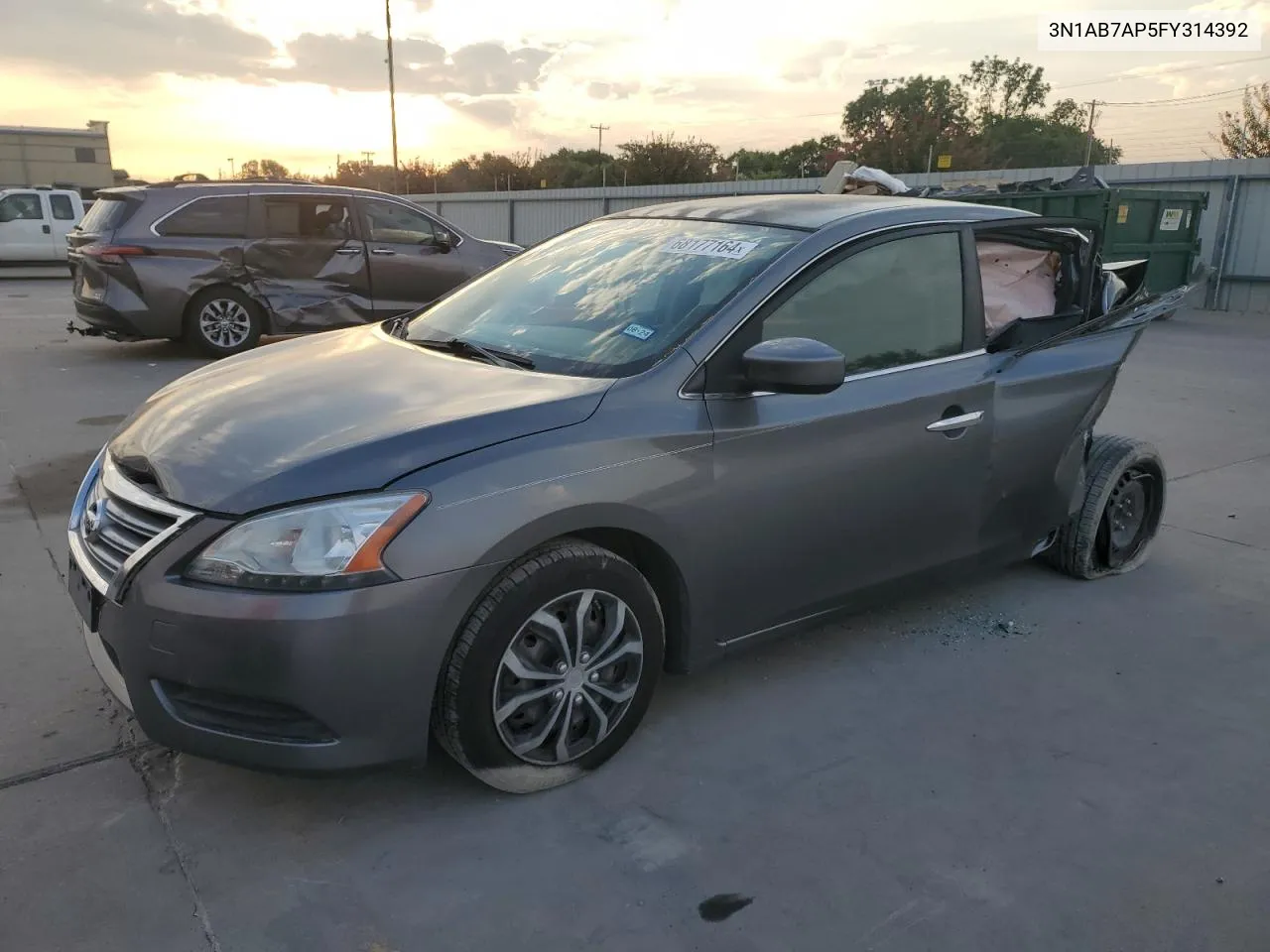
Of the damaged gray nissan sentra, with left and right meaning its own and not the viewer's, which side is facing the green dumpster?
back

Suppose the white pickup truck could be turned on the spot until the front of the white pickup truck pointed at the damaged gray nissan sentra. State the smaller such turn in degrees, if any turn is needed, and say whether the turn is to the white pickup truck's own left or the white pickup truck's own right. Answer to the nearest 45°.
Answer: approximately 90° to the white pickup truck's own left

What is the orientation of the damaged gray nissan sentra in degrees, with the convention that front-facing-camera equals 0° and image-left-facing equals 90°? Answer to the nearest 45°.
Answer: approximately 45°

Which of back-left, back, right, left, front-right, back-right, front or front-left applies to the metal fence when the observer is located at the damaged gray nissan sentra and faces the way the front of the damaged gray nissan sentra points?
back

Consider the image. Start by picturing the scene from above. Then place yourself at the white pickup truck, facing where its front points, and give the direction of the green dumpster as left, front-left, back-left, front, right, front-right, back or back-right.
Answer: back-left

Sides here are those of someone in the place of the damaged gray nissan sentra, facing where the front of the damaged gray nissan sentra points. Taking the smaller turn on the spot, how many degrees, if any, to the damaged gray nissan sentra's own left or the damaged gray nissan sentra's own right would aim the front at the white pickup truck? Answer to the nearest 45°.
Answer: approximately 90° to the damaged gray nissan sentra's own right

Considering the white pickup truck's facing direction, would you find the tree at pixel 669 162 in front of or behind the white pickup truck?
behind

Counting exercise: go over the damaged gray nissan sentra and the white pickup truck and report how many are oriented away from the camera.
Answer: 0

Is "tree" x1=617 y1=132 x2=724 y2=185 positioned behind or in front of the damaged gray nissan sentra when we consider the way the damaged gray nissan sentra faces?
behind

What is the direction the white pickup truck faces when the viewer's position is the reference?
facing to the left of the viewer
